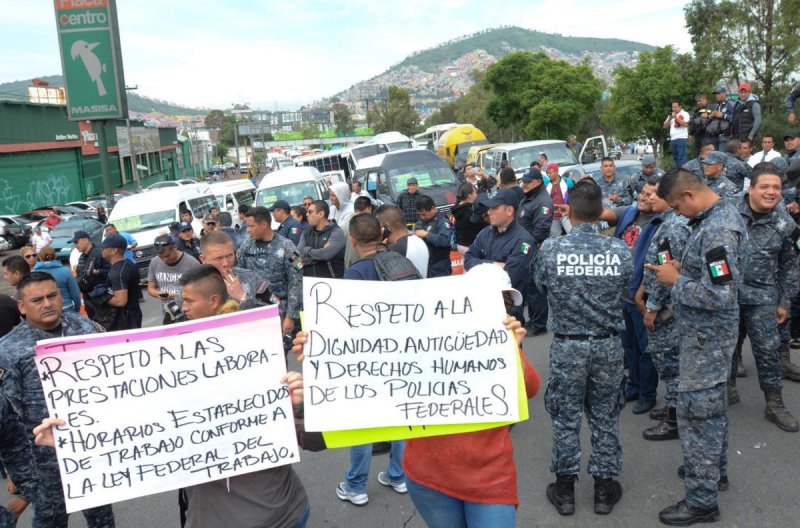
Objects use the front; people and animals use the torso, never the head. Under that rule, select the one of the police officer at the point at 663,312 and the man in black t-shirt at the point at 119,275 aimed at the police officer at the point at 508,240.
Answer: the police officer at the point at 663,312

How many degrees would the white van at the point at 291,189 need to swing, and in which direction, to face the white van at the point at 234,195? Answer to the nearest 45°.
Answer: approximately 90° to its right

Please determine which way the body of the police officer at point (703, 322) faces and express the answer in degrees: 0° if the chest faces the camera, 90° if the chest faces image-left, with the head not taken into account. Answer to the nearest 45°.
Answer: approximately 90°

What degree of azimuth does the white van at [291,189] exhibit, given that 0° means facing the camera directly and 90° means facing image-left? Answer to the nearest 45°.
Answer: approximately 45°

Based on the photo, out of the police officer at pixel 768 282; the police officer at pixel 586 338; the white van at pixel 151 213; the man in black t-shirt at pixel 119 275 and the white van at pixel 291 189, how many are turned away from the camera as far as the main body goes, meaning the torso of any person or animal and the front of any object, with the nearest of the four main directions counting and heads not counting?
1
